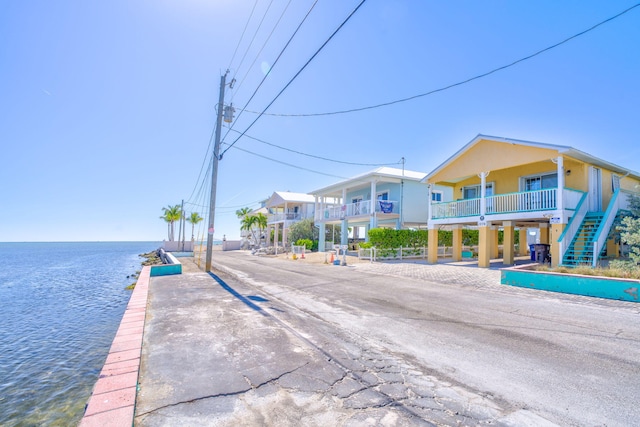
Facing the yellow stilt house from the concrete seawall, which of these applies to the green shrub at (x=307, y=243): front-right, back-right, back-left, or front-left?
front-left

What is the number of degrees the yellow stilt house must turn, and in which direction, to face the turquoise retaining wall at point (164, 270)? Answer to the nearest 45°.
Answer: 0° — it already faces it

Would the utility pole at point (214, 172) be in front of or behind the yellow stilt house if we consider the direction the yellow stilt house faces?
in front

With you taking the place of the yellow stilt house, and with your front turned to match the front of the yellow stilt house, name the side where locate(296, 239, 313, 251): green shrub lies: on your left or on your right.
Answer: on your right

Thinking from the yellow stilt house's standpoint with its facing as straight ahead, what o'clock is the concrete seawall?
The concrete seawall is roughly at 11 o'clock from the yellow stilt house.

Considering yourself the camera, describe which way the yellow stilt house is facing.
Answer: facing the viewer and to the left of the viewer

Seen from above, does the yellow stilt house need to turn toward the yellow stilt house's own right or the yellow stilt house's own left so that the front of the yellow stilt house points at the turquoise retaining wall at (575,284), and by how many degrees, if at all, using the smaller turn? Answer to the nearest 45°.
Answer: approximately 45° to the yellow stilt house's own left
